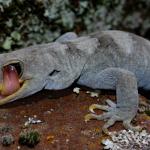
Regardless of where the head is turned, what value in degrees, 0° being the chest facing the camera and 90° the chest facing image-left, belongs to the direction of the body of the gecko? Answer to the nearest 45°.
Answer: approximately 90°
